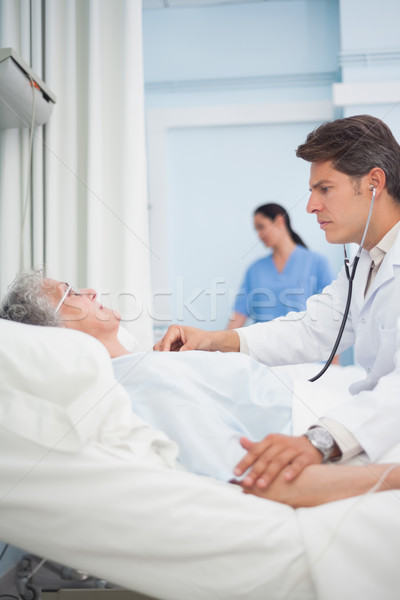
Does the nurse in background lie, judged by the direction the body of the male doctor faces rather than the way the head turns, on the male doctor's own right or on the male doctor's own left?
on the male doctor's own right

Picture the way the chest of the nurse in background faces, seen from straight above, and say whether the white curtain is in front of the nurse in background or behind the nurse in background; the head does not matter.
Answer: in front

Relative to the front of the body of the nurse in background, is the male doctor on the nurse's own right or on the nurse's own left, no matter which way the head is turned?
on the nurse's own left

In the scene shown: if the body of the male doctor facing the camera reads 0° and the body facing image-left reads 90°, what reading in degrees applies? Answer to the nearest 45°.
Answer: approximately 90°

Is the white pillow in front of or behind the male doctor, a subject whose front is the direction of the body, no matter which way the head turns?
in front

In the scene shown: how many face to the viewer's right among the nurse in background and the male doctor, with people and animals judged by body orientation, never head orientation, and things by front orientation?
0

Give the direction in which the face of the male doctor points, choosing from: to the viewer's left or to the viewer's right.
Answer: to the viewer's left

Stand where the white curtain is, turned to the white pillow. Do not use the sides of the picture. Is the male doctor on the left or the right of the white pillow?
left
